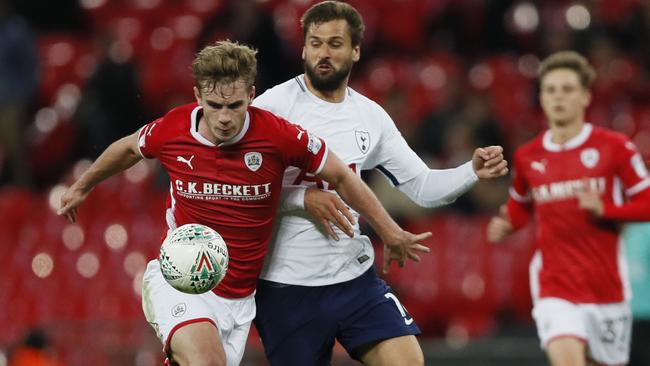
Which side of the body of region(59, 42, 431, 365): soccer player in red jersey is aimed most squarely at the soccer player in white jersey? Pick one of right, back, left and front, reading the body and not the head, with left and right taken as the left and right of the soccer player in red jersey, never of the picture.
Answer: left

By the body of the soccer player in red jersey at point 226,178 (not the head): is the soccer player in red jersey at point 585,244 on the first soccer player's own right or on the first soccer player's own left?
on the first soccer player's own left

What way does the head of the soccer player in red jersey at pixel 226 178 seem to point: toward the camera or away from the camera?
toward the camera

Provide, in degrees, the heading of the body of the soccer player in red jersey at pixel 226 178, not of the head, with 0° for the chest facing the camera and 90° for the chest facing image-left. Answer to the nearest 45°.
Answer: approximately 0°
